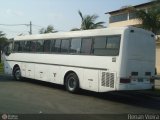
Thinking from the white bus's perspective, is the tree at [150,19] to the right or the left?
on its right

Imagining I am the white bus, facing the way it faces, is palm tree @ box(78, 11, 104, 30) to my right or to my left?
on my right

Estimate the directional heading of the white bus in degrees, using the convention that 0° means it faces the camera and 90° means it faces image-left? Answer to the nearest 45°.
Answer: approximately 135°
